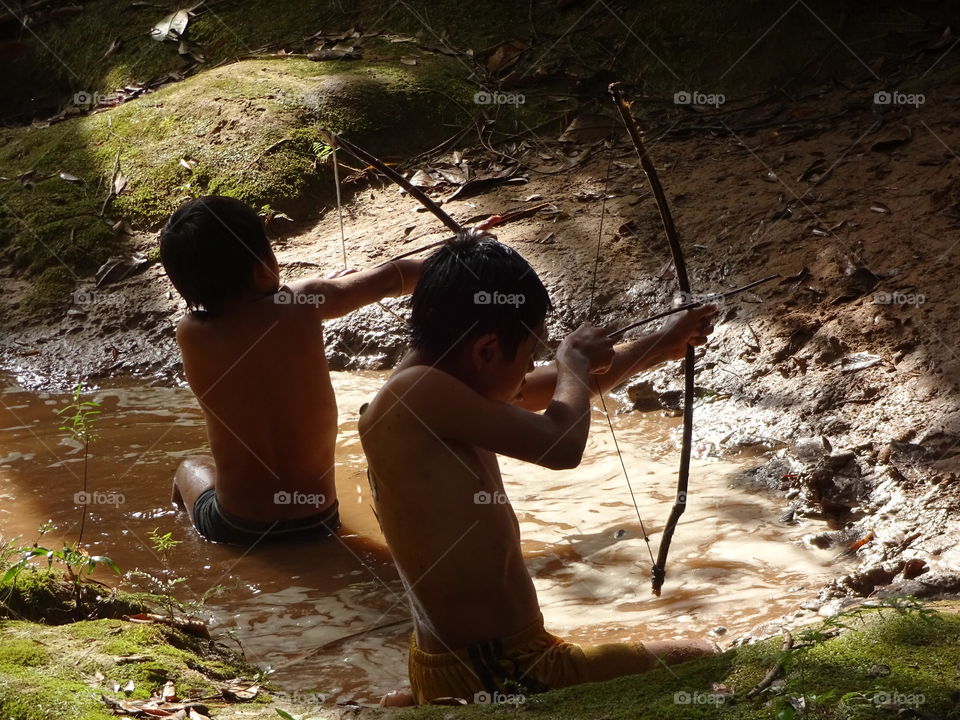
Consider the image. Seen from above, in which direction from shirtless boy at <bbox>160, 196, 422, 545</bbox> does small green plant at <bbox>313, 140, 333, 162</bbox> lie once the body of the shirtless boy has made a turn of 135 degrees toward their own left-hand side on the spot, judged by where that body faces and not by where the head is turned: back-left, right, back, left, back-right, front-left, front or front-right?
back-right

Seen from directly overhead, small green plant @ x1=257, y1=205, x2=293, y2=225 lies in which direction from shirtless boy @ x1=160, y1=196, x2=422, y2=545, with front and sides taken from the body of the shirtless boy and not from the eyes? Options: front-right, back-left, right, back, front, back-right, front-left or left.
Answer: front

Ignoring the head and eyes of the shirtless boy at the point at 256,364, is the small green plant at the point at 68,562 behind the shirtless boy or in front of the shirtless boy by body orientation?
behind

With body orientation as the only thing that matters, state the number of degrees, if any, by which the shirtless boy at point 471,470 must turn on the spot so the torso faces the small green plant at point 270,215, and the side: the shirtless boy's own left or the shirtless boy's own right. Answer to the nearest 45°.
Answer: approximately 90° to the shirtless boy's own left

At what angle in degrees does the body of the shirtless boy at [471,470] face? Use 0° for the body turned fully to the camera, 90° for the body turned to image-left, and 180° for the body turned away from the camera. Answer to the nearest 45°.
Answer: approximately 270°

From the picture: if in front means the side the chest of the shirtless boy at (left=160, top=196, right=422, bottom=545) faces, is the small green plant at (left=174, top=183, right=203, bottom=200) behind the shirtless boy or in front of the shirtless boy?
in front

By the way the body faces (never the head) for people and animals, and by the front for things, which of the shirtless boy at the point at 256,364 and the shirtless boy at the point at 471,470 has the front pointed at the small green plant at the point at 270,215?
the shirtless boy at the point at 256,364

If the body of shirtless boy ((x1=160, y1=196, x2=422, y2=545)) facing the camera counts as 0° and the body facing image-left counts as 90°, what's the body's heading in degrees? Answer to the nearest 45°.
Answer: approximately 180°
